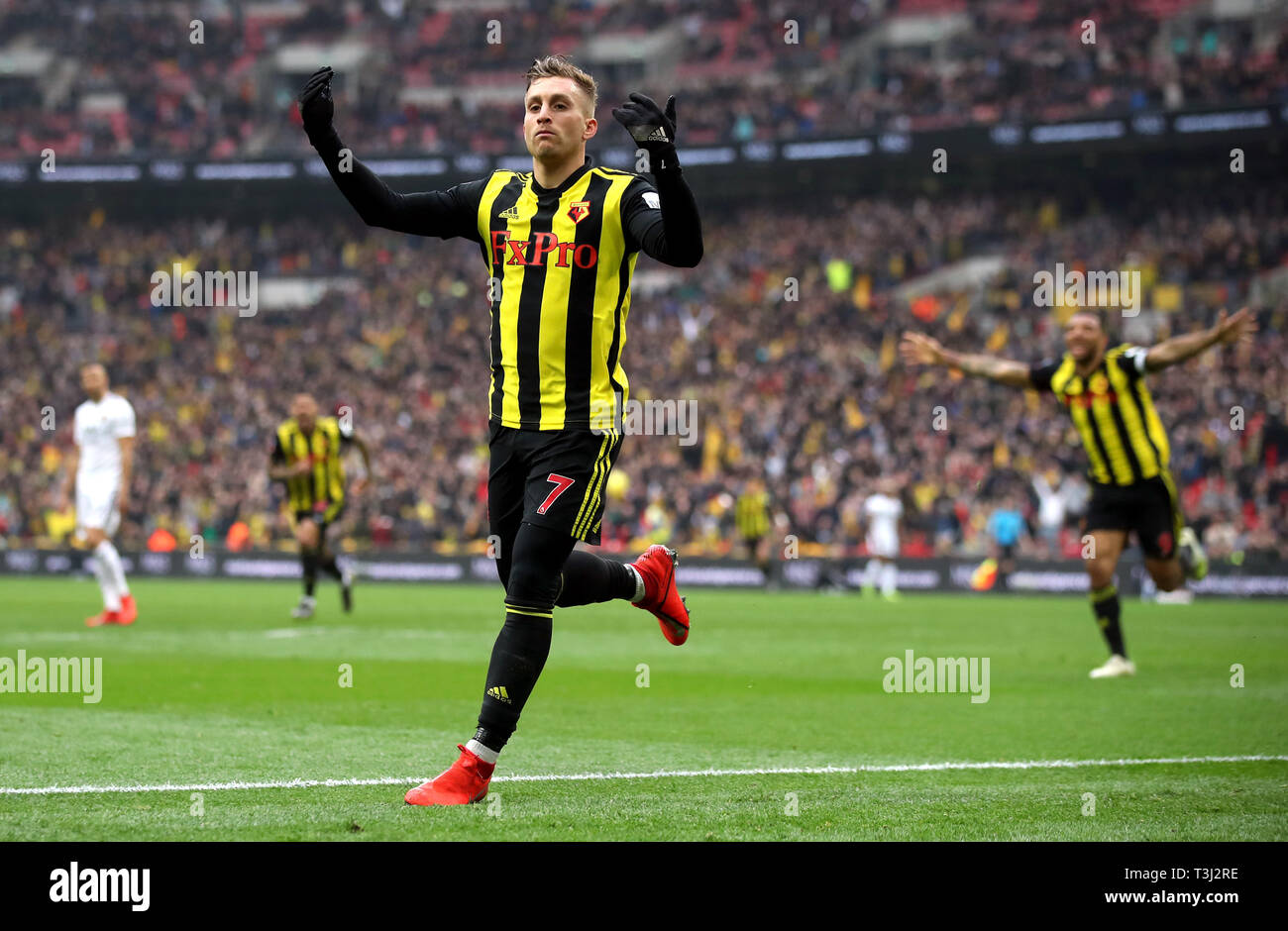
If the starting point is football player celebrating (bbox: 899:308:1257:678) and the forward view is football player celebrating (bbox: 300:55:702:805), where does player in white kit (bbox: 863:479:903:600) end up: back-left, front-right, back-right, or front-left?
back-right

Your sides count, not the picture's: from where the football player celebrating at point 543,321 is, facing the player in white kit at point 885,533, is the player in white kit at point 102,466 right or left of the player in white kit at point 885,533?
left

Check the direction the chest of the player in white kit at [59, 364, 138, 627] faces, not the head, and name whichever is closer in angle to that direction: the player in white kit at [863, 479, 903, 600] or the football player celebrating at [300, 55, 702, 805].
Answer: the football player celebrating

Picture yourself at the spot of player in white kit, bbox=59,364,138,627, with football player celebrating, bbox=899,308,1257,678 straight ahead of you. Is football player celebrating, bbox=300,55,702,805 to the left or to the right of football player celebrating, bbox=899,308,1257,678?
right

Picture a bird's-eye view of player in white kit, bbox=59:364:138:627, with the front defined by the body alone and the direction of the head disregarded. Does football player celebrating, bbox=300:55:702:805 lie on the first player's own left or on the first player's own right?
on the first player's own left

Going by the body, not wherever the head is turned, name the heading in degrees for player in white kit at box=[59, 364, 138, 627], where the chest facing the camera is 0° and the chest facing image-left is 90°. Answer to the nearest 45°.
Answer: approximately 45°

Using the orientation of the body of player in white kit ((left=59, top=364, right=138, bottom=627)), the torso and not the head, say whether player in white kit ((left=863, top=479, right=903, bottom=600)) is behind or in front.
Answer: behind

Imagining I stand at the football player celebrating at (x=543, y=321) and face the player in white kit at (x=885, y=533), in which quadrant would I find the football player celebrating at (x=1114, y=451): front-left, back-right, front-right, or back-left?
front-right

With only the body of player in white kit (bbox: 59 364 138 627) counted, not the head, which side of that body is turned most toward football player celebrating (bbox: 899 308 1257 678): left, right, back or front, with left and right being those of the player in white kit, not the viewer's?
left

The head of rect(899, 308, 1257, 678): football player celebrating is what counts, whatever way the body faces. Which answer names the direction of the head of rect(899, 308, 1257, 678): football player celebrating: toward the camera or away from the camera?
toward the camera
